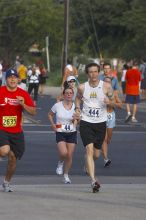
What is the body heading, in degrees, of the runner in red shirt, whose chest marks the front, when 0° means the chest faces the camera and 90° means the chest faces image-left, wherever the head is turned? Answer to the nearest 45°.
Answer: approximately 0°

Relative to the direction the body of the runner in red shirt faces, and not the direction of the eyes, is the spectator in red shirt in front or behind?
behind

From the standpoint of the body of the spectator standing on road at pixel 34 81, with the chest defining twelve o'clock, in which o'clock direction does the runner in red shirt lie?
The runner in red shirt is roughly at 12 o'clock from the spectator standing on road.

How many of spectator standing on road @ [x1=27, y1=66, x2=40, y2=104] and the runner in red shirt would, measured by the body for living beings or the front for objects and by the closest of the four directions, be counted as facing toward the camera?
2

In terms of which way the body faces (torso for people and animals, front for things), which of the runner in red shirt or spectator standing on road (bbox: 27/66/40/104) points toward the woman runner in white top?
the spectator standing on road

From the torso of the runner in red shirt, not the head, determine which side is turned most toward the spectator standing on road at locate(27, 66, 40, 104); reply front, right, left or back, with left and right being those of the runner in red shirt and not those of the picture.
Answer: back
